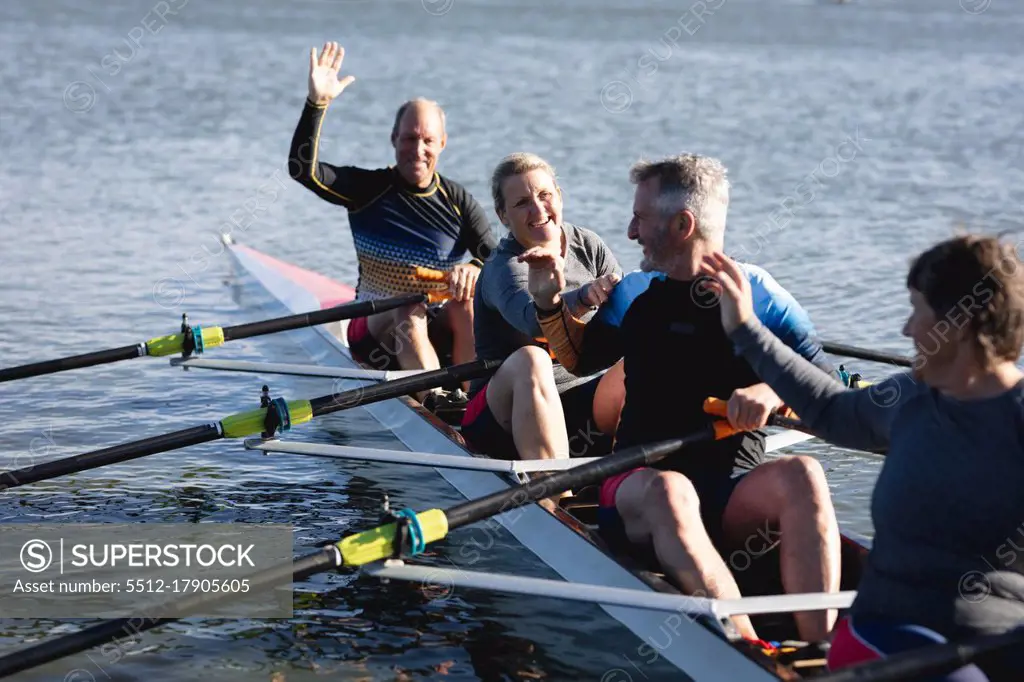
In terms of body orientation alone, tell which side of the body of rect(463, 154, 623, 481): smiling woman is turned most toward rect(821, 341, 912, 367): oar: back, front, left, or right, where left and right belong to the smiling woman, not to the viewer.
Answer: left

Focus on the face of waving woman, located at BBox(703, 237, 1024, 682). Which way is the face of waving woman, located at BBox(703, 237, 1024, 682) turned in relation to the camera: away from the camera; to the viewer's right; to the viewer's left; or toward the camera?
to the viewer's left

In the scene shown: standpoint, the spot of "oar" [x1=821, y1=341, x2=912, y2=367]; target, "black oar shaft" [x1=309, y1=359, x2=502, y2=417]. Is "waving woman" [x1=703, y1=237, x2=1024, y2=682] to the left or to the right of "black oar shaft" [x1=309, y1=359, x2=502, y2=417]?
left

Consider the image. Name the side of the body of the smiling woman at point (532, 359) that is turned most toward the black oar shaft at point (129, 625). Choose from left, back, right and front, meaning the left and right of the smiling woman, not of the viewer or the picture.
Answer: right

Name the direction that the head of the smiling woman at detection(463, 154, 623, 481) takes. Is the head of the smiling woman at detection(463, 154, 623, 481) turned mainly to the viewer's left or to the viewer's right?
to the viewer's right

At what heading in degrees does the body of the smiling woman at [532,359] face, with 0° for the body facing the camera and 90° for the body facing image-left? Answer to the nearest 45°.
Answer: approximately 315°

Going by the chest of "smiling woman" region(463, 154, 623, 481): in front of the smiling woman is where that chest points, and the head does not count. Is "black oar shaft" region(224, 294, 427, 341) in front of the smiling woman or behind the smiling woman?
behind

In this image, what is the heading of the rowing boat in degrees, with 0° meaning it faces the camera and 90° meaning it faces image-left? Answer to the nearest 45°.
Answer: approximately 135°

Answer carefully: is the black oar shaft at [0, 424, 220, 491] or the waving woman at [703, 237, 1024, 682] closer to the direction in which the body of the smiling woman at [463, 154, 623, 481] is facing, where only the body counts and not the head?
the waving woman
